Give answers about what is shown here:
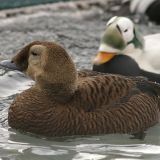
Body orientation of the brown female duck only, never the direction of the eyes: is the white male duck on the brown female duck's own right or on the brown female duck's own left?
on the brown female duck's own right

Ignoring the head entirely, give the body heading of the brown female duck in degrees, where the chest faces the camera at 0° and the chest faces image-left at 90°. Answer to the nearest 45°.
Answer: approximately 90°

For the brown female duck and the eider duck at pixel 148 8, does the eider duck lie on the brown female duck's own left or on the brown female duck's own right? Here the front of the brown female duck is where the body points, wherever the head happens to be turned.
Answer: on the brown female duck's own right
